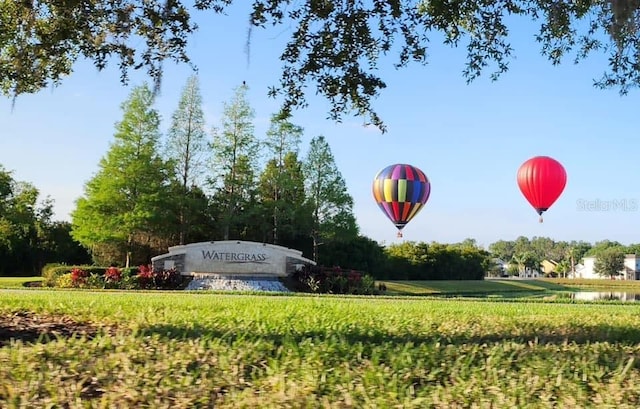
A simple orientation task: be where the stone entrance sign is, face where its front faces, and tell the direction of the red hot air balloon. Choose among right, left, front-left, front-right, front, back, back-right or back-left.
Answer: left

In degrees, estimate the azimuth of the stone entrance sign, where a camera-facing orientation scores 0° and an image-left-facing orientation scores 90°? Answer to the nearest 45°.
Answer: approximately 0°

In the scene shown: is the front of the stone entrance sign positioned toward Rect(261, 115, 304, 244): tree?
no

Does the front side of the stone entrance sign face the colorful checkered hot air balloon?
no

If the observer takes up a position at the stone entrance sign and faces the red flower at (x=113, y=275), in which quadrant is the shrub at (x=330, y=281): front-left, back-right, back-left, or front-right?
back-left

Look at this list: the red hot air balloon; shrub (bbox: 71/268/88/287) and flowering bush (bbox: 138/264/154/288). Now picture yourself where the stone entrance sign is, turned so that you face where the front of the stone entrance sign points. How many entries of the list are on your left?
1

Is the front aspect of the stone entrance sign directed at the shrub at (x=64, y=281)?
no

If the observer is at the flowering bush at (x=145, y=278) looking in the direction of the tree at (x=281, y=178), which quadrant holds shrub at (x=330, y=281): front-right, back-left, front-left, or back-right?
front-right

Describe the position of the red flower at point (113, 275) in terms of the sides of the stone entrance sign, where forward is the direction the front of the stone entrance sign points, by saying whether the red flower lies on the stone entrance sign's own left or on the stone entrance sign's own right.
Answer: on the stone entrance sign's own right

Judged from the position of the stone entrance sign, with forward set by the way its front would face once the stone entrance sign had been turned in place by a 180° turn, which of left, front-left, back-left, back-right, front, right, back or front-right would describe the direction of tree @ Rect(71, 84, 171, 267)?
front-left

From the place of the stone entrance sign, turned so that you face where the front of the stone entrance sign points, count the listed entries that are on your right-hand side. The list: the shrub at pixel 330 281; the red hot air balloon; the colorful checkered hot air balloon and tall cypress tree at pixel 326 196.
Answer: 0

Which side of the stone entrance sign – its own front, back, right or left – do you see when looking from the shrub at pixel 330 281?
left
